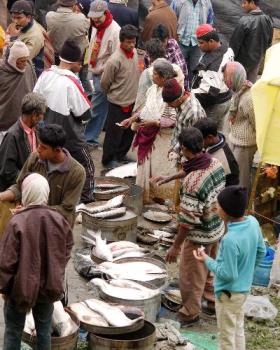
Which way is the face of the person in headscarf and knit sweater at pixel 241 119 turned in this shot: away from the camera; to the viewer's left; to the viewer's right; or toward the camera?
to the viewer's left

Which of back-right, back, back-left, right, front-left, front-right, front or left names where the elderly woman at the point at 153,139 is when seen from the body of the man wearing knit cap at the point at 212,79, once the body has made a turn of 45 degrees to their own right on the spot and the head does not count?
left

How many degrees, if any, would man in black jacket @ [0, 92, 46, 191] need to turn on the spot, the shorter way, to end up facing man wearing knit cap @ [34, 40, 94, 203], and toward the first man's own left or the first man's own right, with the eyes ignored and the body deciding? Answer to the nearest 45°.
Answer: approximately 90° to the first man's own left

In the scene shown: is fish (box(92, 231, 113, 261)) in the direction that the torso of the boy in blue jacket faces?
yes

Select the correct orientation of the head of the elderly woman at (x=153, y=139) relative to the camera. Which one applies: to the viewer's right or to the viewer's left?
to the viewer's left

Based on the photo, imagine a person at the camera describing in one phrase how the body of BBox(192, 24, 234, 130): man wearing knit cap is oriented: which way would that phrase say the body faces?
to the viewer's left

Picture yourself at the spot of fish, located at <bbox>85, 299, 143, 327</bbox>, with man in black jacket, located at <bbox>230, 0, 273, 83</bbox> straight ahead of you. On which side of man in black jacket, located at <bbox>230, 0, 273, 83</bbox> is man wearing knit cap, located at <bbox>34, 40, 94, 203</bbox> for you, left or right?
left

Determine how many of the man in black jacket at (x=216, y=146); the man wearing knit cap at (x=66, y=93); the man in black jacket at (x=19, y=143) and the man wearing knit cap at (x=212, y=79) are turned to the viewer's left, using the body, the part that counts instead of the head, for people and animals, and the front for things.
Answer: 2

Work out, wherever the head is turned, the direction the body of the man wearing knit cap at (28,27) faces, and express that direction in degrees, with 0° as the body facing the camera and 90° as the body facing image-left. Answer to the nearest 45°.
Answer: approximately 45°

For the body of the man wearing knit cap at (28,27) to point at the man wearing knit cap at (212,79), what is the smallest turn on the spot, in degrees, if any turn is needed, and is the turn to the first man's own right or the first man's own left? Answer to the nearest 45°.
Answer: approximately 135° to the first man's own left

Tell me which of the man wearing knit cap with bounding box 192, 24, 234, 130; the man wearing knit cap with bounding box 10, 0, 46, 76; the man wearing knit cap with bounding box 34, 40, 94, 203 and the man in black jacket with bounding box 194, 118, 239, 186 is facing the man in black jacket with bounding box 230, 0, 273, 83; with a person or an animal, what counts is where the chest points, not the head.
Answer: the man wearing knit cap with bounding box 34, 40, 94, 203

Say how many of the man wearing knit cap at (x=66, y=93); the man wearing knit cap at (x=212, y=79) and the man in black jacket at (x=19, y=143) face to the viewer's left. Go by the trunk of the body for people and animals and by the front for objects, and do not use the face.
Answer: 1

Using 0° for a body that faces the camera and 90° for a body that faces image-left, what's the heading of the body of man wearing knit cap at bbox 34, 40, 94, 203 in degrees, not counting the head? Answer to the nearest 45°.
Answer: approximately 225°

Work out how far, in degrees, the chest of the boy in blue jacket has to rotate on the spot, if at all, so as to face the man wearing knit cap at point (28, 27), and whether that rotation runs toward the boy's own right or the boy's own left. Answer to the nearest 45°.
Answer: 0° — they already face them

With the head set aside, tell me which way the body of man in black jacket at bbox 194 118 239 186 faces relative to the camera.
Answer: to the viewer's left

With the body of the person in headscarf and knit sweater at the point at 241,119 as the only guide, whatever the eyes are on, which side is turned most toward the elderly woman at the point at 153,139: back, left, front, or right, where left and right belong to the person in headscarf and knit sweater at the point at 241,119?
front
